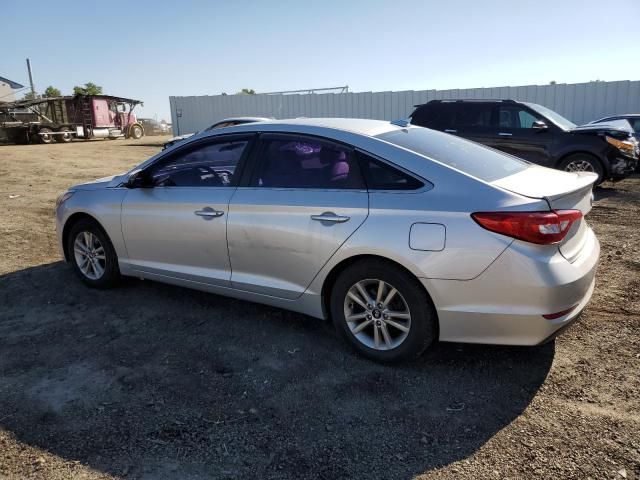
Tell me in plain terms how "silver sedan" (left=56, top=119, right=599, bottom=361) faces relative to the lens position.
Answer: facing away from the viewer and to the left of the viewer

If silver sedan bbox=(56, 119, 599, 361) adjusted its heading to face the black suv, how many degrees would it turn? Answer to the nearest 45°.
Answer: approximately 90° to its right

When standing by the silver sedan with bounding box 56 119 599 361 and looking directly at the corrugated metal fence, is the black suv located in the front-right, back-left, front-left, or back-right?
front-right

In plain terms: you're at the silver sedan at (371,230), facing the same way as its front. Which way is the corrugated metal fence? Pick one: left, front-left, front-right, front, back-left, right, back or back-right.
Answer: front-right

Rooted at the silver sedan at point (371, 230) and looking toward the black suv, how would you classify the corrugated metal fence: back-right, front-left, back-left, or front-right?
front-left
